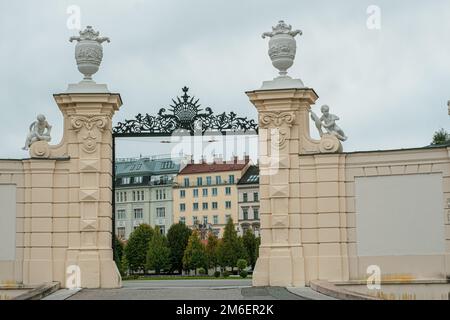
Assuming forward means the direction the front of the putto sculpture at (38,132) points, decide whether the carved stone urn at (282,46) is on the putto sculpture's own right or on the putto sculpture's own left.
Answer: on the putto sculpture's own left

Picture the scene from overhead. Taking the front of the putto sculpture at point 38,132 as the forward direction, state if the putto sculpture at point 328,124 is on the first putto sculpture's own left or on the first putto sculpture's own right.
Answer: on the first putto sculpture's own left

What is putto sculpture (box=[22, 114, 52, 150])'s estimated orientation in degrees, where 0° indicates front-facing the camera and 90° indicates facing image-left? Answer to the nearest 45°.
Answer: approximately 0°

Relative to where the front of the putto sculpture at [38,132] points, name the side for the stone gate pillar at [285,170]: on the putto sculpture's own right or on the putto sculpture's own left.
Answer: on the putto sculpture's own left

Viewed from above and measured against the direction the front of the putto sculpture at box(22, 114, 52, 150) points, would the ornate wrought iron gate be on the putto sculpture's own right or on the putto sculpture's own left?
on the putto sculpture's own left
